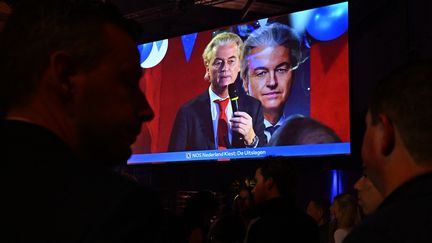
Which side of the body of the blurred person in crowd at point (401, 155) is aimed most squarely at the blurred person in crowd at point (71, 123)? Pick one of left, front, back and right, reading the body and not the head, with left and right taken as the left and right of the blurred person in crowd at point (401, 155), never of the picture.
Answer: left

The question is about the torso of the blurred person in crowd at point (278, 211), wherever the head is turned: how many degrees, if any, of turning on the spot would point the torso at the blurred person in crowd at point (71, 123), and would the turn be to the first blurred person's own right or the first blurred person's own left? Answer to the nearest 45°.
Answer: approximately 135° to the first blurred person's own left

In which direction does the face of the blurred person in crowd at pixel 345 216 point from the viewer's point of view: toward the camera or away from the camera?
away from the camera

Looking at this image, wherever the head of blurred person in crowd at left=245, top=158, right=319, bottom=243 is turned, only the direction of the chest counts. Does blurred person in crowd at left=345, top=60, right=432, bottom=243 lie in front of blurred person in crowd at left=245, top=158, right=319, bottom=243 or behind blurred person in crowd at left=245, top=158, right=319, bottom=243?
behind

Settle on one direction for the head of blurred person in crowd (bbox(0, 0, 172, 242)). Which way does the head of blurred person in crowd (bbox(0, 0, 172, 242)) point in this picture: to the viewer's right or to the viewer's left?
to the viewer's right

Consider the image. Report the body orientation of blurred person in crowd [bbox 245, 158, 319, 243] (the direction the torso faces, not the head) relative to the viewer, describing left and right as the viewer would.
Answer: facing away from the viewer and to the left of the viewer

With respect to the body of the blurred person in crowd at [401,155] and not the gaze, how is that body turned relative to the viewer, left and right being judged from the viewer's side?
facing away from the viewer and to the left of the viewer

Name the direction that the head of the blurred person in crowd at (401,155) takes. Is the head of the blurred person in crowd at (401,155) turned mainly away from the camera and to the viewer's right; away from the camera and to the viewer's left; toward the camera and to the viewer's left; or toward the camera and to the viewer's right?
away from the camera and to the viewer's left
